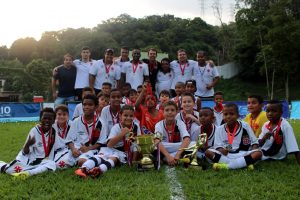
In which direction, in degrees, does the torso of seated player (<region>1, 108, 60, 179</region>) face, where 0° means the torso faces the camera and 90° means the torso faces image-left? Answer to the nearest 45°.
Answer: approximately 0°

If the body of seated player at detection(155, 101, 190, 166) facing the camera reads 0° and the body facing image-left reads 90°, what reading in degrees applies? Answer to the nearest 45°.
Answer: approximately 0°
